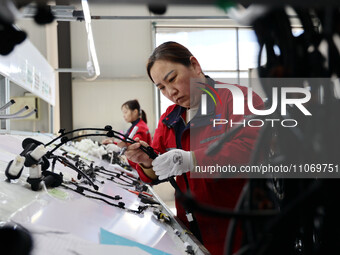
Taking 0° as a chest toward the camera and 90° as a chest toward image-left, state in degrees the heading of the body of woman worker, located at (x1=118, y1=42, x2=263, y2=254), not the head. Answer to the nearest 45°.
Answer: approximately 45°
